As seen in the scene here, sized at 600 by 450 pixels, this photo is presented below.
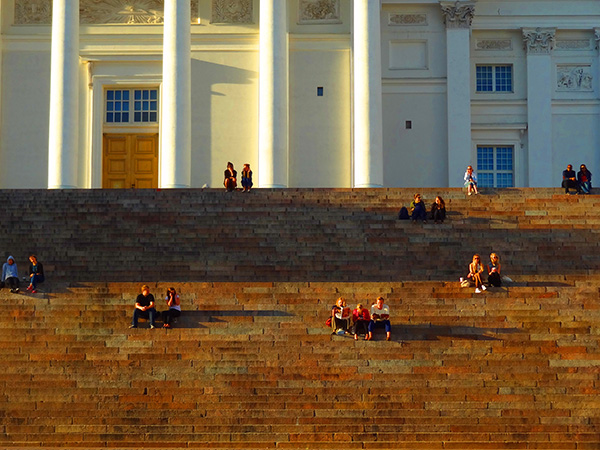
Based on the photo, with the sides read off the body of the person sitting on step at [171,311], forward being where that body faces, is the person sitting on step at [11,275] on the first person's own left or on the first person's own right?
on the first person's own right

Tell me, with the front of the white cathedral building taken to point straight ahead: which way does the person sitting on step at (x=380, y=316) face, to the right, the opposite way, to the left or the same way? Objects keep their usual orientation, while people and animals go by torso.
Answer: the same way

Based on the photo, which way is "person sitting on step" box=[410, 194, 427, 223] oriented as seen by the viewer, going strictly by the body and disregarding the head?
toward the camera

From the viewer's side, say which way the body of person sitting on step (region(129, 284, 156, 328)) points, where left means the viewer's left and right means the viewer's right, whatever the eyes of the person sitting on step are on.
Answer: facing the viewer

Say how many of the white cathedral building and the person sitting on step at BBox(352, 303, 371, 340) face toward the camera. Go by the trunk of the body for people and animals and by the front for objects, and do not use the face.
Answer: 2

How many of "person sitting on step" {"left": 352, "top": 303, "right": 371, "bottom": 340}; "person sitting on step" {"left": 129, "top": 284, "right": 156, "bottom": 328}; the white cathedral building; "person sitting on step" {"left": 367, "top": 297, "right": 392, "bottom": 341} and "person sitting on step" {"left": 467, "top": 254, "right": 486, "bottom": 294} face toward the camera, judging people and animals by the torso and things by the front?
5

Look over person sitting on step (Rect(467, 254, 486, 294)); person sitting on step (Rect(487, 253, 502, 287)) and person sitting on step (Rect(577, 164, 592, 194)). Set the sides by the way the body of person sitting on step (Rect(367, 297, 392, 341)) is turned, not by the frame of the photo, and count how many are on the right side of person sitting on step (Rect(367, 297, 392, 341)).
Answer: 0

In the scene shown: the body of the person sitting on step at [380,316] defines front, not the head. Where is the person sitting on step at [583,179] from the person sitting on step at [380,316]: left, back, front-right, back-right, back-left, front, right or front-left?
back-left

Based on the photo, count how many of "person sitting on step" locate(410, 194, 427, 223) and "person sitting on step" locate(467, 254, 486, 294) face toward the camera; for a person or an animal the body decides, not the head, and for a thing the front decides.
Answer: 2

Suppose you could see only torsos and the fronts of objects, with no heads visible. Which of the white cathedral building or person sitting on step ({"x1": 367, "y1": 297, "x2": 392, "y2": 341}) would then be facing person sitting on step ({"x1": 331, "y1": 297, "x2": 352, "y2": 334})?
the white cathedral building

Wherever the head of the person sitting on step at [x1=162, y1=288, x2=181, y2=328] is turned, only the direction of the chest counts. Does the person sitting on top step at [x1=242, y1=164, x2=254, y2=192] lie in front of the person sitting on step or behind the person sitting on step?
behind

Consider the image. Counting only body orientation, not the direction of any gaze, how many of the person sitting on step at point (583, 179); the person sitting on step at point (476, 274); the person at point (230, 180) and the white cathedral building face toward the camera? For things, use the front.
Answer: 4

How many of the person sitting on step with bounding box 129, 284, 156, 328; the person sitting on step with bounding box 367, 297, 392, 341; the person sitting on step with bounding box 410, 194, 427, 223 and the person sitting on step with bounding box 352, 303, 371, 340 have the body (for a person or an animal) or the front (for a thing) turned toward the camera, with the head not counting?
4

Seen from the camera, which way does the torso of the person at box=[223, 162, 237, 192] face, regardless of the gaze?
toward the camera

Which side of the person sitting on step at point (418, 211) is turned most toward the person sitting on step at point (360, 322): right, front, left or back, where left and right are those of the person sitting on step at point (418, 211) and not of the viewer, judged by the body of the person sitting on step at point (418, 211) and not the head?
front

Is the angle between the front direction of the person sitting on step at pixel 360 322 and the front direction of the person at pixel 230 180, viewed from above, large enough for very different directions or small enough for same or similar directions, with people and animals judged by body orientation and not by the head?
same or similar directions

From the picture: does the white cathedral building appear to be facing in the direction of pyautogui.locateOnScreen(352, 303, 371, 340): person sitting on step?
yes

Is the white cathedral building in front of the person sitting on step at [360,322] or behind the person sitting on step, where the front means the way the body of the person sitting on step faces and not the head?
behind
